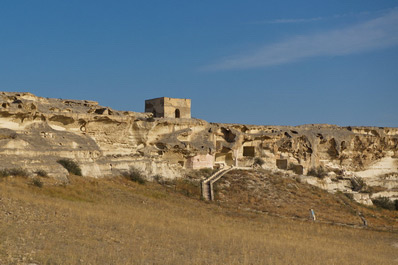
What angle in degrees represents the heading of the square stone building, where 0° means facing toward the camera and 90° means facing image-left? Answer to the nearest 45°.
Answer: approximately 315°

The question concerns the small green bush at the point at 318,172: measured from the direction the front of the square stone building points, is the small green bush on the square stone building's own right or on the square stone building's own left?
on the square stone building's own left

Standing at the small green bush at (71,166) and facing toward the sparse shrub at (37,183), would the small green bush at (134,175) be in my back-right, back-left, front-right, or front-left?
back-left

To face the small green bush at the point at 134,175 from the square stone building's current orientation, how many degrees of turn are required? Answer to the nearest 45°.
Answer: approximately 45° to its right

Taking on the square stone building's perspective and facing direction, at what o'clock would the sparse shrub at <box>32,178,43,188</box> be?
The sparse shrub is roughly at 2 o'clock from the square stone building.
